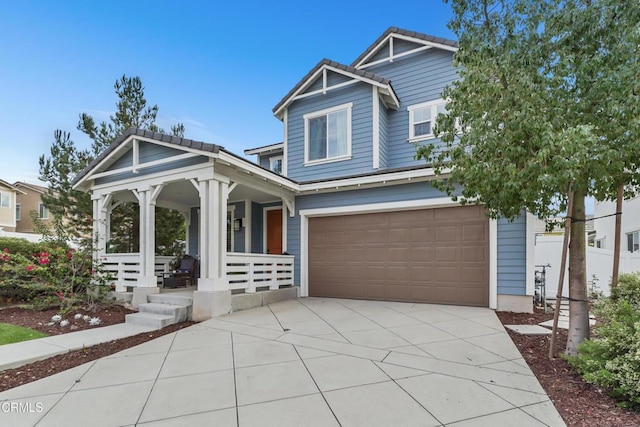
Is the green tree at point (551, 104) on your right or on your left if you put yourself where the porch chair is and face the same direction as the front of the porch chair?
on your left

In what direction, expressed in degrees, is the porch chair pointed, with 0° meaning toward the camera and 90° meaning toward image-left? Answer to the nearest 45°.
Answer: approximately 45°

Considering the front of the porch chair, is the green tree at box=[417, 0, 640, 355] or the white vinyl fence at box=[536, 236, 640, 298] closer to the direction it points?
the green tree

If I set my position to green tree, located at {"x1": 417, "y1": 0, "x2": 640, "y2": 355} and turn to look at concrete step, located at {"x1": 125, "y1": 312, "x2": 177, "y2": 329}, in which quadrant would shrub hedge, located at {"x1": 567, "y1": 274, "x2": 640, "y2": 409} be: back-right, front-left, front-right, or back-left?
back-left

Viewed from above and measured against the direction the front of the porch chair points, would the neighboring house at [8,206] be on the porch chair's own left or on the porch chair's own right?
on the porch chair's own right

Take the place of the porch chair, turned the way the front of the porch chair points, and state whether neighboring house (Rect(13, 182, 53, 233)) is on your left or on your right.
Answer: on your right

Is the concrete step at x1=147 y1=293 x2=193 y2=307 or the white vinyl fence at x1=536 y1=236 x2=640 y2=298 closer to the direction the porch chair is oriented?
the concrete step

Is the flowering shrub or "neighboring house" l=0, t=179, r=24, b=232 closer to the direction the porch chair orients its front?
the flowering shrub

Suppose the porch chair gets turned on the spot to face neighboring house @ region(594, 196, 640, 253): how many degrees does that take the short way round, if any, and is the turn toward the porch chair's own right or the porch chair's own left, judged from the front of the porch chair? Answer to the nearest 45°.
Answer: approximately 135° to the porch chair's own left

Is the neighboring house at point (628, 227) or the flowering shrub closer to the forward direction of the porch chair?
the flowering shrub

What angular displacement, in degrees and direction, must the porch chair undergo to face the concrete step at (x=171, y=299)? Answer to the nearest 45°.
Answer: approximately 45° to its left
